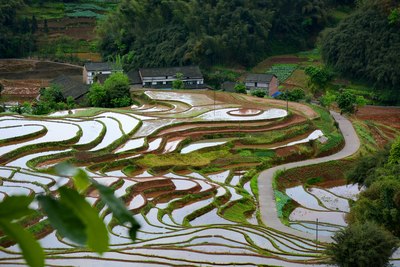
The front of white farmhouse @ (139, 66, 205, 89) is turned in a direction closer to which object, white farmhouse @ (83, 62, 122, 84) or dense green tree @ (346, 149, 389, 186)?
the dense green tree

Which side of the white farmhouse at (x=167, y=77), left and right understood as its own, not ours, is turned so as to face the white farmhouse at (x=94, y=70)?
right

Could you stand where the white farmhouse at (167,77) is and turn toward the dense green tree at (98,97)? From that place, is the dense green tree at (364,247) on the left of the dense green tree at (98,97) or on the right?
left

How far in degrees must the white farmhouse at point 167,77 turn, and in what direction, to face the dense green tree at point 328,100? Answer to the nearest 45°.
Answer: approximately 45° to its left

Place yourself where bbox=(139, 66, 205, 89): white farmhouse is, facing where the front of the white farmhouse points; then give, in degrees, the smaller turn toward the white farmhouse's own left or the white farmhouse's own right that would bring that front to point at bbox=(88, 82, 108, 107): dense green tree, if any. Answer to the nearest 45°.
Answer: approximately 45° to the white farmhouse's own right

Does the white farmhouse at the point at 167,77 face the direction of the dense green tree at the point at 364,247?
yes

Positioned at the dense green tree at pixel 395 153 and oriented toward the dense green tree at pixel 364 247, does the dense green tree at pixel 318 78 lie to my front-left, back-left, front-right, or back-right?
back-right

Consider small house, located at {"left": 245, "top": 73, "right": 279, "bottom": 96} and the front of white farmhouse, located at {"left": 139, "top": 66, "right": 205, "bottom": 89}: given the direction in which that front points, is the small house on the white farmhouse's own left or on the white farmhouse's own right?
on the white farmhouse's own left

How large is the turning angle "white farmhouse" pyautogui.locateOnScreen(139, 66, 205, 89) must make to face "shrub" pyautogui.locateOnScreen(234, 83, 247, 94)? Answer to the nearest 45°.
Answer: approximately 45° to its left

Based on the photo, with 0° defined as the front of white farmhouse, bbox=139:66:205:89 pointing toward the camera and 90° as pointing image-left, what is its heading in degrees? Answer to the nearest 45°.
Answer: approximately 0°
